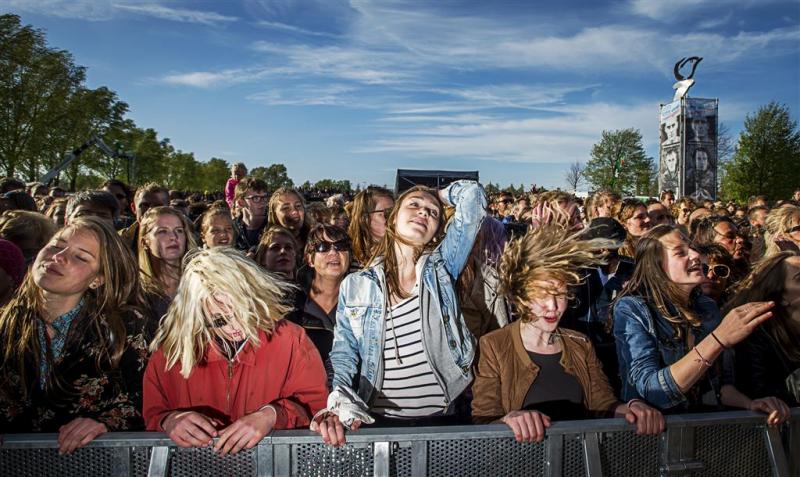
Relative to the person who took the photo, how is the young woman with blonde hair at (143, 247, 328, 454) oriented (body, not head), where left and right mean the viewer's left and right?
facing the viewer

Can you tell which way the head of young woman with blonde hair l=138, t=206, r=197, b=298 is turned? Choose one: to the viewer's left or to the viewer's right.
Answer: to the viewer's right

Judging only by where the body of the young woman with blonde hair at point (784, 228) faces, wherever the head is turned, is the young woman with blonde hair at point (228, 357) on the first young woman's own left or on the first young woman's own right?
on the first young woman's own right

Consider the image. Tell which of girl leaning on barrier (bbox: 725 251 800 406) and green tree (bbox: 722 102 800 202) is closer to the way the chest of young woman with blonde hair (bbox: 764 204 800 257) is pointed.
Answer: the girl leaning on barrier

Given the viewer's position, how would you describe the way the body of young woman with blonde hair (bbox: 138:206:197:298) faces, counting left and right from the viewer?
facing the viewer and to the right of the viewer
